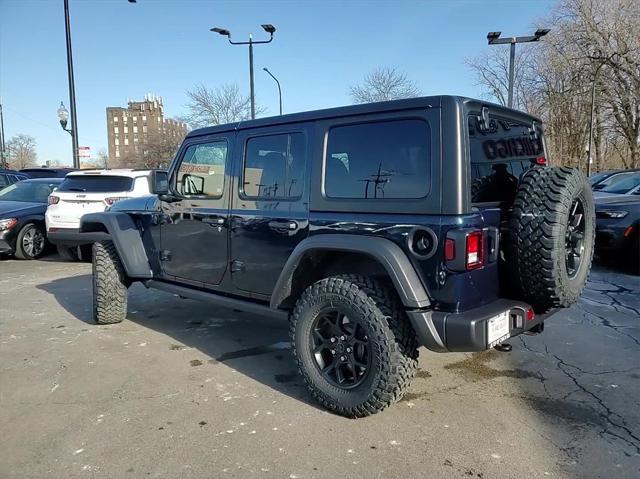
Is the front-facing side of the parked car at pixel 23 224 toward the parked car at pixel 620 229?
no

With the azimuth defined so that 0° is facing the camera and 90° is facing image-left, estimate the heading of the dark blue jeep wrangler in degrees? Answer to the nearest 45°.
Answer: approximately 135°

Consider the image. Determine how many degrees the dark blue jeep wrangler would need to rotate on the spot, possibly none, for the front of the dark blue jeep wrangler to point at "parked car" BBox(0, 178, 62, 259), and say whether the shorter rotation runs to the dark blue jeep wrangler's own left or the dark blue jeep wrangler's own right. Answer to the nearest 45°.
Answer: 0° — it already faces it

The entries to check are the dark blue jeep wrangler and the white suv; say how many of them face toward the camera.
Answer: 0

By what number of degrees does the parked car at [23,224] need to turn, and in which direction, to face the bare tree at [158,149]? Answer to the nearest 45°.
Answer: approximately 135° to its right

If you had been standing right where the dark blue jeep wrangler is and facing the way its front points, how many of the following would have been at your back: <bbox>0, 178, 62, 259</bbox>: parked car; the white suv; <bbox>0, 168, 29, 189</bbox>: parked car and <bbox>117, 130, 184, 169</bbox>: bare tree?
0

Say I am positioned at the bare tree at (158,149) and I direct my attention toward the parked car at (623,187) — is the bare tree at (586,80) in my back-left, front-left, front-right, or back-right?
front-left

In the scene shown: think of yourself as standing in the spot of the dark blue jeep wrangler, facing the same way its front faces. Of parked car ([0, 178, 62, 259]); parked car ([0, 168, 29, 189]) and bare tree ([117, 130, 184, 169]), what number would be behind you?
0

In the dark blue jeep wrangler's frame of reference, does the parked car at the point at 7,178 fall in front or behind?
in front

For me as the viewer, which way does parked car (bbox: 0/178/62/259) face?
facing the viewer and to the left of the viewer

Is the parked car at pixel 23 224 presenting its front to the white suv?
no

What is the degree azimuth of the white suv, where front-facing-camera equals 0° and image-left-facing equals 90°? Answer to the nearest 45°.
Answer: approximately 225°
